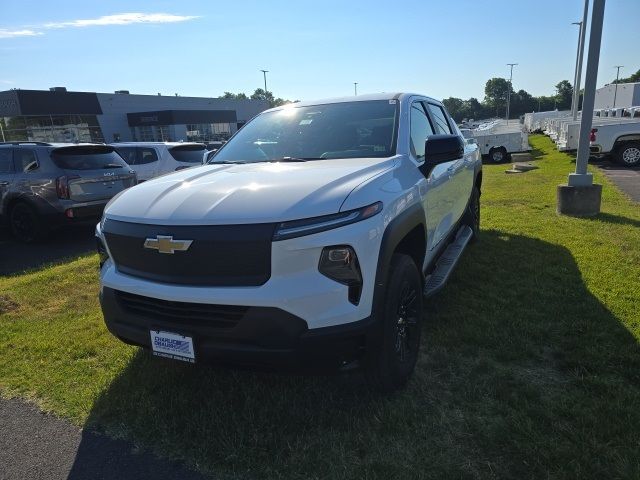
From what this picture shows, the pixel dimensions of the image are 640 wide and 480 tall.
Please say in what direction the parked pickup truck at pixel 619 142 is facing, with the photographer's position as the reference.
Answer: facing to the right of the viewer

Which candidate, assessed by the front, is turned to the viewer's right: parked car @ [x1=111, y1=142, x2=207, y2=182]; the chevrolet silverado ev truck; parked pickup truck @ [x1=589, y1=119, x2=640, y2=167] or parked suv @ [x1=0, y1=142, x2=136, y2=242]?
parked pickup truck @ [x1=589, y1=119, x2=640, y2=167]

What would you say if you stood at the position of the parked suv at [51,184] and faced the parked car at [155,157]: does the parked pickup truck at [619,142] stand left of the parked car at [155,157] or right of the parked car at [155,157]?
right

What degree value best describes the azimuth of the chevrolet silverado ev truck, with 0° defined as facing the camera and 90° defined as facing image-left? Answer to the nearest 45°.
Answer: approximately 45°

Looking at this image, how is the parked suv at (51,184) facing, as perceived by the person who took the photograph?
facing away from the viewer and to the left of the viewer

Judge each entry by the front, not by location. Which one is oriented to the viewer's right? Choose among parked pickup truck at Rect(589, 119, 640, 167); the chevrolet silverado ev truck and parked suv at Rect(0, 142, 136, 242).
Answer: the parked pickup truck

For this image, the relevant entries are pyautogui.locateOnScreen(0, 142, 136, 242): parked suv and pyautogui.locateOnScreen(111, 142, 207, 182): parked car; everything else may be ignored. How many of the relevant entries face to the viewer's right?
0

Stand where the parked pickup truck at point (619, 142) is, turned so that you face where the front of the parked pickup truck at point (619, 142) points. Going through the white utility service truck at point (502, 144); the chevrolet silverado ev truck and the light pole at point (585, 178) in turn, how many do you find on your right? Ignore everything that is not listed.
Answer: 2

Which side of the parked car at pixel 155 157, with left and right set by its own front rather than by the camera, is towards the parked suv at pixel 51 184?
left

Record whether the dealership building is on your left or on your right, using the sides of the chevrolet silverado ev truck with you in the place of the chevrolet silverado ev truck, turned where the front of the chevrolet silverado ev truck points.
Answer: on your right
